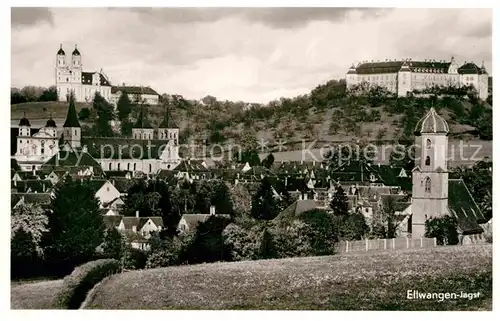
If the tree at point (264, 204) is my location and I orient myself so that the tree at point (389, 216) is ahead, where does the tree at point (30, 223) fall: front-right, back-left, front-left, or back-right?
back-right

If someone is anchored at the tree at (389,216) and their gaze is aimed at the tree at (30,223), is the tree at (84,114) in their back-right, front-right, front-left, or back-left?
front-right

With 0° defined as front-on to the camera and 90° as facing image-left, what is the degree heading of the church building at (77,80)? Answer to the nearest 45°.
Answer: approximately 45°

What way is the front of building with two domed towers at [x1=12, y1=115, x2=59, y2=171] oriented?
toward the camera

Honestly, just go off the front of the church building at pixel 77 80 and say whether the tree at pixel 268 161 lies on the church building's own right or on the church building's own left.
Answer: on the church building's own left

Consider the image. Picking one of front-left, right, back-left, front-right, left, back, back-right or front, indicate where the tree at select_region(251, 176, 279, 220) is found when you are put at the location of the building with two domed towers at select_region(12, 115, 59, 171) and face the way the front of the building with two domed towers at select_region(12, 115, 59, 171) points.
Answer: left

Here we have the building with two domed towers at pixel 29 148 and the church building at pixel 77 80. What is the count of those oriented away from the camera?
0

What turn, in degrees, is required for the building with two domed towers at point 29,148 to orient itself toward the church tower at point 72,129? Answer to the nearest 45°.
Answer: approximately 135° to its left

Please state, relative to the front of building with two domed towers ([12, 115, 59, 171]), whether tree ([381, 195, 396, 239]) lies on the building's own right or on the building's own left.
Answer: on the building's own left

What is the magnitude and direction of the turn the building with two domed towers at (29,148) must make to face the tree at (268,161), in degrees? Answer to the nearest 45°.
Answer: approximately 90° to its left

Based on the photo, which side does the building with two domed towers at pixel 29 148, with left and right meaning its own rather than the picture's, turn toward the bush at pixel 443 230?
left
